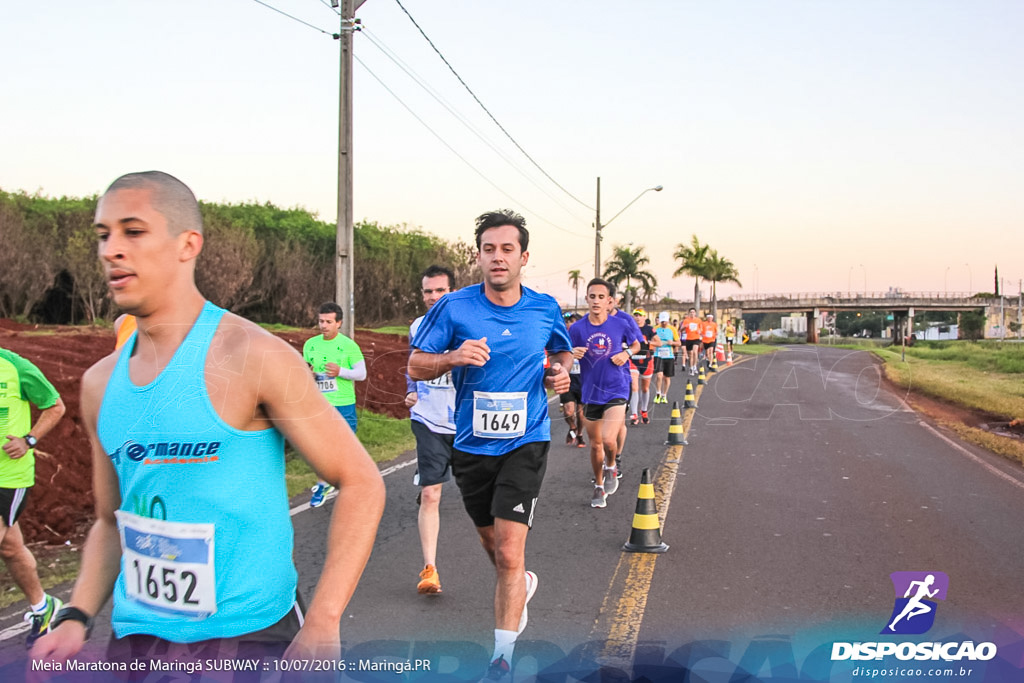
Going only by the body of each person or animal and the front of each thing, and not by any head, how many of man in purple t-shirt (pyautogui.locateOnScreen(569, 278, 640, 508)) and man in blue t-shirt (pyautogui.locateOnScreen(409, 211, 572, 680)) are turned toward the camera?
2

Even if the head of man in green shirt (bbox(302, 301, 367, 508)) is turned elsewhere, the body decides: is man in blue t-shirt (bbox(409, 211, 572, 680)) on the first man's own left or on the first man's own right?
on the first man's own left

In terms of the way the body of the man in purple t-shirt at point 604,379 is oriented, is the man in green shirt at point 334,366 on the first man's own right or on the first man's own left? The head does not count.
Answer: on the first man's own right

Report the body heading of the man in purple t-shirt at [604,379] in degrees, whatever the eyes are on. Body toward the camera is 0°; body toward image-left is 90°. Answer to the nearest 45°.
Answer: approximately 0°

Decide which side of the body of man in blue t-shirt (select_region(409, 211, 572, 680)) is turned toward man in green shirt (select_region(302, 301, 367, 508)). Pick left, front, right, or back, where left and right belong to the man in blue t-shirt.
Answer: back

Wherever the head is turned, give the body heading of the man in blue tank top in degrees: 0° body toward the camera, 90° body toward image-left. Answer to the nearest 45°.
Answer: approximately 45°

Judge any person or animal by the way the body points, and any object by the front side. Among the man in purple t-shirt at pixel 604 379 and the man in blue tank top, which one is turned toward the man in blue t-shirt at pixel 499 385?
the man in purple t-shirt at pixel 604 379

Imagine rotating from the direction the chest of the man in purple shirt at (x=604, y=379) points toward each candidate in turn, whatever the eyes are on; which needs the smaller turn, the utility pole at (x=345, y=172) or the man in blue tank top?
the man in blue tank top

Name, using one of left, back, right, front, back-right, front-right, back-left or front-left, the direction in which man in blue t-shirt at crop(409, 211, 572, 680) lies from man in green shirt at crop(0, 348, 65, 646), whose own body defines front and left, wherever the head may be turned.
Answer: left
